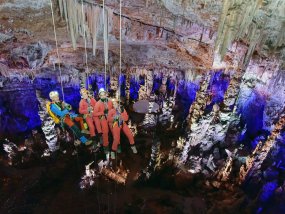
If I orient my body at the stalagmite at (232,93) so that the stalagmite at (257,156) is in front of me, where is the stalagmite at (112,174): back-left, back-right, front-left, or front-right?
front-right

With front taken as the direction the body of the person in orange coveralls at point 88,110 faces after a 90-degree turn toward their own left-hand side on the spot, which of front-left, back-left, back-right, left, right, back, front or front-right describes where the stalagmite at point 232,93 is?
front

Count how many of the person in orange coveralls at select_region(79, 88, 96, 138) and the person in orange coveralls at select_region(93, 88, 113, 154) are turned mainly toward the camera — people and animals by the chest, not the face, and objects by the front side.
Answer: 2

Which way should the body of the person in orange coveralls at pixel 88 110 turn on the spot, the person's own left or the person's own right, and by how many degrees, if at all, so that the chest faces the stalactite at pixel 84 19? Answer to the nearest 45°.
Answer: approximately 180°

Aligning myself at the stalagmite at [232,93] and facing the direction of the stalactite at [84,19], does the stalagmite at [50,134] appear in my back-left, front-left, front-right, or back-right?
front-left

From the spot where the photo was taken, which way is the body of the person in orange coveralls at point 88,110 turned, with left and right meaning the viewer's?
facing the viewer

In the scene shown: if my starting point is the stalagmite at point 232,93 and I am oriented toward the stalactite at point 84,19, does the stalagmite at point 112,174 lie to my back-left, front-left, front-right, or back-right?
front-left

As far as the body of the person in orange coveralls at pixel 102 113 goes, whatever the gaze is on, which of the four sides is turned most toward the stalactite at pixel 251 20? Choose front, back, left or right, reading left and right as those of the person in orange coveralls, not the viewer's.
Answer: left

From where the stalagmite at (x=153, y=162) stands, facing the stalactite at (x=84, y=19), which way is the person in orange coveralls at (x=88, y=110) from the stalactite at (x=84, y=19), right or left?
left

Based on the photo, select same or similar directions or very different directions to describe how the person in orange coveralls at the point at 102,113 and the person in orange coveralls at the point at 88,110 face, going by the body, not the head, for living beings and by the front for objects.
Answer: same or similar directions

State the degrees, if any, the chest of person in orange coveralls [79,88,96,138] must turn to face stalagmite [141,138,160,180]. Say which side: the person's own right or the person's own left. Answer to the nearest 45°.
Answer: approximately 45° to the person's own left
